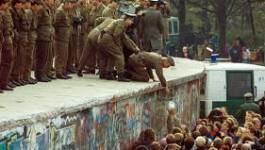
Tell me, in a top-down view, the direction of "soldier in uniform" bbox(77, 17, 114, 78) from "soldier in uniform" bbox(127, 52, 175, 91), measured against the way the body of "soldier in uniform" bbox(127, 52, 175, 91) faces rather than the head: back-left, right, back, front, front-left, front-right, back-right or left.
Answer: back

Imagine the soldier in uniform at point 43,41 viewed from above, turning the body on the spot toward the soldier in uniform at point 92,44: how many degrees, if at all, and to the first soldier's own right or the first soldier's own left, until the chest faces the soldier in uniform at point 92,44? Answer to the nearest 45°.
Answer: approximately 90° to the first soldier's own left

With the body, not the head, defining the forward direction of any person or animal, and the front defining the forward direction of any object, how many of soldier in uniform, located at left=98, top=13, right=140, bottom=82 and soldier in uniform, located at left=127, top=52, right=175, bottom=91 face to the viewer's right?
2

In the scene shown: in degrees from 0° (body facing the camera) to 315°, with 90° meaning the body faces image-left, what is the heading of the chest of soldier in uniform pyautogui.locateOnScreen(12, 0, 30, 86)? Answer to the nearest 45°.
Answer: approximately 315°

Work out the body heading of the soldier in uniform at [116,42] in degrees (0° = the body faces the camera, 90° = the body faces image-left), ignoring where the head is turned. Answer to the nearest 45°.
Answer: approximately 270°

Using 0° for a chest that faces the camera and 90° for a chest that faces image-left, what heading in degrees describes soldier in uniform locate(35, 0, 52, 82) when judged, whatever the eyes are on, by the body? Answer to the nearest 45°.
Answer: approximately 315°

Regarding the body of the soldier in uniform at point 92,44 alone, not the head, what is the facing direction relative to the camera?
to the viewer's right
